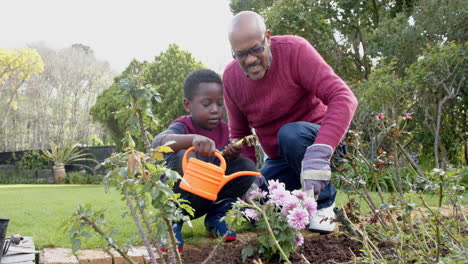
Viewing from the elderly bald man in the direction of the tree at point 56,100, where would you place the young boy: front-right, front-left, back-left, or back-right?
front-left

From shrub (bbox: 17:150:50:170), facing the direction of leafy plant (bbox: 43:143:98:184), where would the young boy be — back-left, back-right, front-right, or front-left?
front-right

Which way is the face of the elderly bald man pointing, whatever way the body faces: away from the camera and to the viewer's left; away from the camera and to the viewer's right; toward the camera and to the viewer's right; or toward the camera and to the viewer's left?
toward the camera and to the viewer's left

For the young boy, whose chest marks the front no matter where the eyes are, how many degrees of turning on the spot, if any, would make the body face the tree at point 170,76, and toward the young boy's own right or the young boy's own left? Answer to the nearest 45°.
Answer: approximately 135° to the young boy's own left

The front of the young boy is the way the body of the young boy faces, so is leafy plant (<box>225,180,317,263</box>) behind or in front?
in front

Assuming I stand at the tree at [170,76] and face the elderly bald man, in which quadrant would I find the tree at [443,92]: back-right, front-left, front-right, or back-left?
front-left

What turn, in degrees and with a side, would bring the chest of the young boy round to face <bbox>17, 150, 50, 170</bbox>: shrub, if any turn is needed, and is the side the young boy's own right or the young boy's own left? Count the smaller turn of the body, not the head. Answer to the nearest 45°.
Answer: approximately 180°

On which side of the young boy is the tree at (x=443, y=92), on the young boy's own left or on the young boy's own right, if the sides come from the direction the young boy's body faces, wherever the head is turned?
on the young boy's own left

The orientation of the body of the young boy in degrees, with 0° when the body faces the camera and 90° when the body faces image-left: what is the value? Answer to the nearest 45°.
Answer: approximately 315°

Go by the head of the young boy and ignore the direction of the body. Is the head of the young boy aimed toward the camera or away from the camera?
toward the camera
